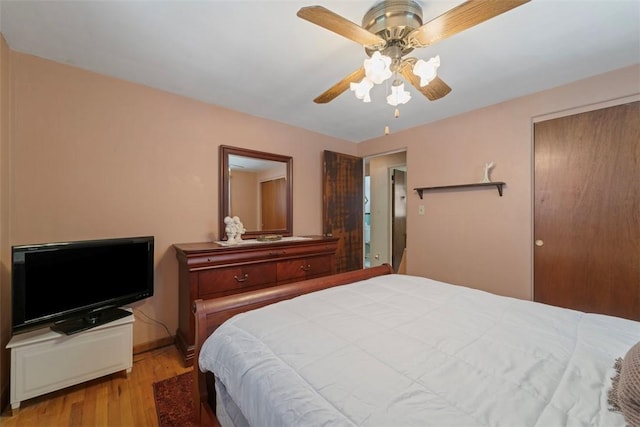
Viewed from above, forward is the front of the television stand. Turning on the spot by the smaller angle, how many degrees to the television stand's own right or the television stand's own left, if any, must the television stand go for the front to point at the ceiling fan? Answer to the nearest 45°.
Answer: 0° — it already faces it

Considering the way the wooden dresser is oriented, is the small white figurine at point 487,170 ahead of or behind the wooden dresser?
ahead

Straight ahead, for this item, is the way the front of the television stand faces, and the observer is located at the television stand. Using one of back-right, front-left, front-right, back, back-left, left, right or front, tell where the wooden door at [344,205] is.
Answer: front-left

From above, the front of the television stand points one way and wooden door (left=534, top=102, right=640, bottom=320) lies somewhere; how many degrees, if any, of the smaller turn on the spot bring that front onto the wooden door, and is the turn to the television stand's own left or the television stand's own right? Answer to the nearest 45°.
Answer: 0° — it already faces it

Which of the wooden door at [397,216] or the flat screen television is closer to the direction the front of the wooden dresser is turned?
the wooden door

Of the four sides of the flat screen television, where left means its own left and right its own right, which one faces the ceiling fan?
front

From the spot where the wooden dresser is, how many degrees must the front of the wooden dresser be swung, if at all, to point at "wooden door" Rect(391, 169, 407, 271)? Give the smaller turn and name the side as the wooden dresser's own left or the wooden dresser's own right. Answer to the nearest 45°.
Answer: approximately 90° to the wooden dresser's own left

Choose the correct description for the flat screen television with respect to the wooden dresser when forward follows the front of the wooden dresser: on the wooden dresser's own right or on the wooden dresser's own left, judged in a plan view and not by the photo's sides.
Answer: on the wooden dresser's own right

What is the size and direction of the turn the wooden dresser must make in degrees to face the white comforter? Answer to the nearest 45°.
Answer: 0° — it already faces it

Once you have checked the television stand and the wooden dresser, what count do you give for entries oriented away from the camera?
0

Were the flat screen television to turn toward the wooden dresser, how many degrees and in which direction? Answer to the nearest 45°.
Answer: approximately 45° to its left

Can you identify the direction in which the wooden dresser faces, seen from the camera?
facing the viewer and to the right of the viewer
